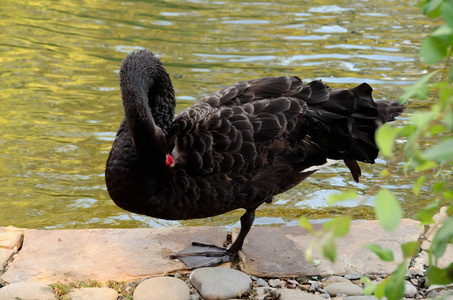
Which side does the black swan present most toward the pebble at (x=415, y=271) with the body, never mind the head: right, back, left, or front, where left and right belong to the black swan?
back

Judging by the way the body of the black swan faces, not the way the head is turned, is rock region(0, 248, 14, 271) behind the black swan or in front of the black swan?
in front

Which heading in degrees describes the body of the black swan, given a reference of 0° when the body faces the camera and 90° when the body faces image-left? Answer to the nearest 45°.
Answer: approximately 90°

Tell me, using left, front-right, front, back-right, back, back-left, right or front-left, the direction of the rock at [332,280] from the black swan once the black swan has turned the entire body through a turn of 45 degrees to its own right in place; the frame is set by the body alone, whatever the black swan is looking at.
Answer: back

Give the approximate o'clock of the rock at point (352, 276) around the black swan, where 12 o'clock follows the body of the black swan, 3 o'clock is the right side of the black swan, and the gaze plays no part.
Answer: The rock is roughly at 7 o'clock from the black swan.

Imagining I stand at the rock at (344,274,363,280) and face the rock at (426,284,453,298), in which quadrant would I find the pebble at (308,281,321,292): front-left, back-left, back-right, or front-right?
back-right

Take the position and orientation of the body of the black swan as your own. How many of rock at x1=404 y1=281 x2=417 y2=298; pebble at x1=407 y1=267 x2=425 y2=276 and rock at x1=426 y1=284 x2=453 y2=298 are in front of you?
0

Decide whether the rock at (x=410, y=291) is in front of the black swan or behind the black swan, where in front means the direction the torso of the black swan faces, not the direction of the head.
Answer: behind
